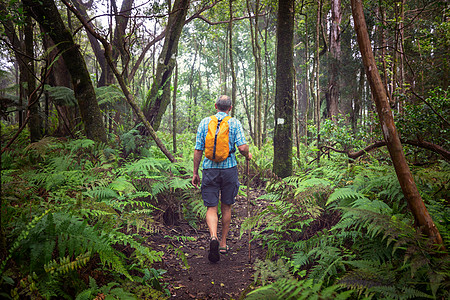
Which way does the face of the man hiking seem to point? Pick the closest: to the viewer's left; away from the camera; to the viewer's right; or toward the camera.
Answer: away from the camera

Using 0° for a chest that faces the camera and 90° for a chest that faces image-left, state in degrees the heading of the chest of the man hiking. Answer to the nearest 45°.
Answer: approximately 180°
